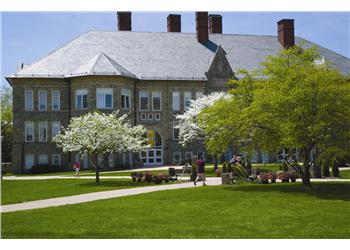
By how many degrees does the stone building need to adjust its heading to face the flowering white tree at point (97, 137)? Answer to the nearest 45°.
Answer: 0° — it already faces it

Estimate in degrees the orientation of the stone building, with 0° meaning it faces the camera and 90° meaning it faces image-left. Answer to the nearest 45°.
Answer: approximately 0°

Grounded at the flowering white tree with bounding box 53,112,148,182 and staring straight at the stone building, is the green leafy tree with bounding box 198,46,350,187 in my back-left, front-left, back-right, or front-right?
back-right
